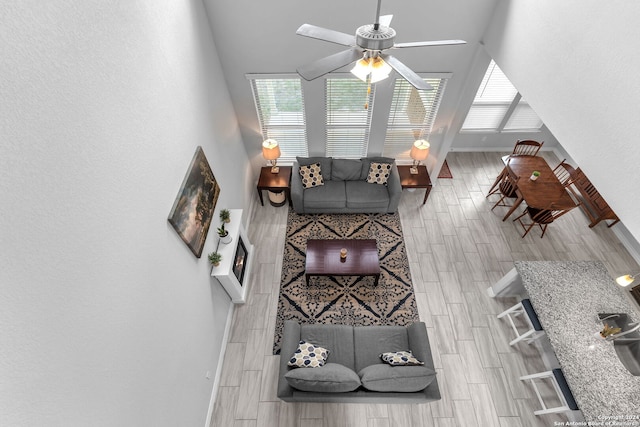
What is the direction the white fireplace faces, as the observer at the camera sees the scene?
facing to the right of the viewer

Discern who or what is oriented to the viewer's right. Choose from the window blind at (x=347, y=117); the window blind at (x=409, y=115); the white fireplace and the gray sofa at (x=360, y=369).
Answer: the white fireplace

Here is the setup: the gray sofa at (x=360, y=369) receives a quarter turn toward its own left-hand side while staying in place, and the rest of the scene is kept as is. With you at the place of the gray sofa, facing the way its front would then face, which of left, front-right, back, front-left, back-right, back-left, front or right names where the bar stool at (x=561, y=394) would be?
back

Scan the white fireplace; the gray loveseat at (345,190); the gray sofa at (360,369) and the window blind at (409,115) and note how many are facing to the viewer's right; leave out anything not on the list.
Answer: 1

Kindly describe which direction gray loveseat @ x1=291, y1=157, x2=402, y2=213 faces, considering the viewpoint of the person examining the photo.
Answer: facing the viewer

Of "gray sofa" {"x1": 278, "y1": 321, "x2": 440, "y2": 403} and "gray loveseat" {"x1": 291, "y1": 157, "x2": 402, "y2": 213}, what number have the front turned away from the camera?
1

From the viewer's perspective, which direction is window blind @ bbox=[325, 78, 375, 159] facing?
toward the camera

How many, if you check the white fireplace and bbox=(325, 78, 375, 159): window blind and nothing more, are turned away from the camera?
0

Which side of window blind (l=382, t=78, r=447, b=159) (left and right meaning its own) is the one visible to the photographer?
front

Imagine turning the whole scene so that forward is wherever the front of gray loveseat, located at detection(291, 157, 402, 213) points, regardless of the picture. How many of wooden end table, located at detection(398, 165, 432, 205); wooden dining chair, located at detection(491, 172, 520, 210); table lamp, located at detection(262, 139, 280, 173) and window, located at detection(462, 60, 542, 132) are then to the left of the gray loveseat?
3

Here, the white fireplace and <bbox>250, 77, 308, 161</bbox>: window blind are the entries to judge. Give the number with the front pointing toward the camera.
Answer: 1

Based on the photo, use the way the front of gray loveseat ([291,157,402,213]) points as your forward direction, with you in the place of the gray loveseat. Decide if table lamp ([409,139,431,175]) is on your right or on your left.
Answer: on your left

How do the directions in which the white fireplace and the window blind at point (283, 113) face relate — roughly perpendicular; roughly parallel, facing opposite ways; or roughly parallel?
roughly perpendicular
